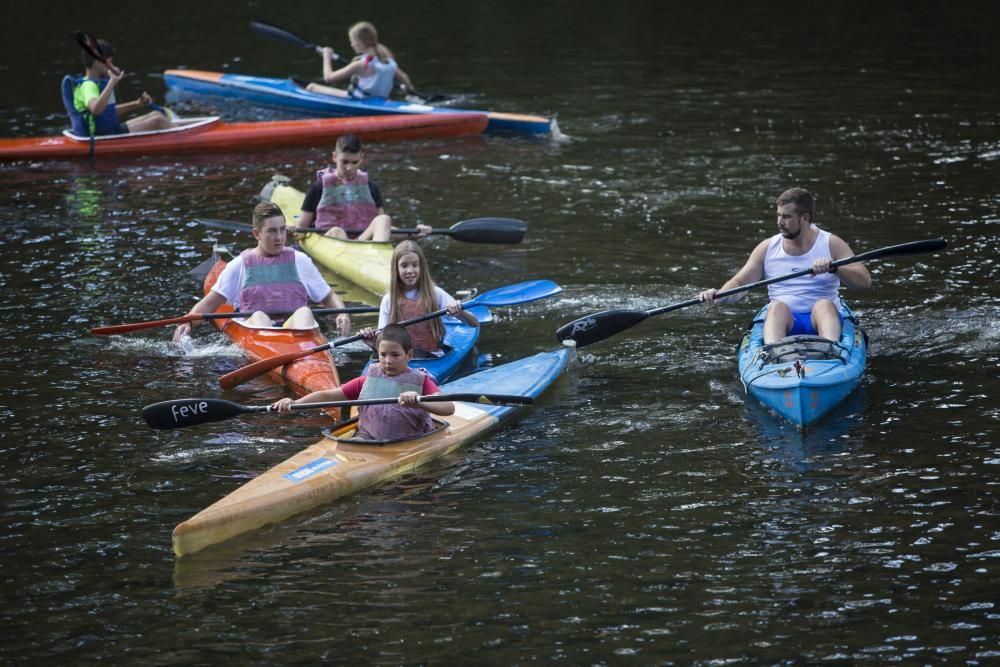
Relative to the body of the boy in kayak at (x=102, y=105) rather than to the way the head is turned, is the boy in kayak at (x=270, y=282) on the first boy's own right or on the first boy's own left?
on the first boy's own right

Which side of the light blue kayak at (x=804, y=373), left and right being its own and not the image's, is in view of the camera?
front

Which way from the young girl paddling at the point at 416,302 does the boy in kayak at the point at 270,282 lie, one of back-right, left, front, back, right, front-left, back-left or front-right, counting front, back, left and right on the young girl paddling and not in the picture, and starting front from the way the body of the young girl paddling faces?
back-right

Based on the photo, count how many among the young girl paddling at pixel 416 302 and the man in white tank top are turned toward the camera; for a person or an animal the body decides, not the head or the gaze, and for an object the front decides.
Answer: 2

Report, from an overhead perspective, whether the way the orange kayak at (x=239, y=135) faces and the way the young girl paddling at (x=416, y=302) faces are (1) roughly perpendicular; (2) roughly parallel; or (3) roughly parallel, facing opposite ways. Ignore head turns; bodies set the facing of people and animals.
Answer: roughly perpendicular

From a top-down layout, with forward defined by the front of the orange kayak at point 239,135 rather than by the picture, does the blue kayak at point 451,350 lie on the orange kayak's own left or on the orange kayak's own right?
on the orange kayak's own right

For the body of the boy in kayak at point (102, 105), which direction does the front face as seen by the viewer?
to the viewer's right

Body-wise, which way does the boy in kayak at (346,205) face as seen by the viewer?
toward the camera

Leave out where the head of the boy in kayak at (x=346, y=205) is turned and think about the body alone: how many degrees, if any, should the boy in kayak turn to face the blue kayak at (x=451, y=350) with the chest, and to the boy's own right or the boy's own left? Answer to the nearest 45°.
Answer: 0° — they already face it

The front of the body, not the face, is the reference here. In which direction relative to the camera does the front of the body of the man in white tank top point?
toward the camera

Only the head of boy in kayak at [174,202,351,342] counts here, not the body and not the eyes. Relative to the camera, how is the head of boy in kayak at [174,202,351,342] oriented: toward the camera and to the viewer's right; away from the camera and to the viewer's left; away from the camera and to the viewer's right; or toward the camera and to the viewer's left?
toward the camera and to the viewer's right
